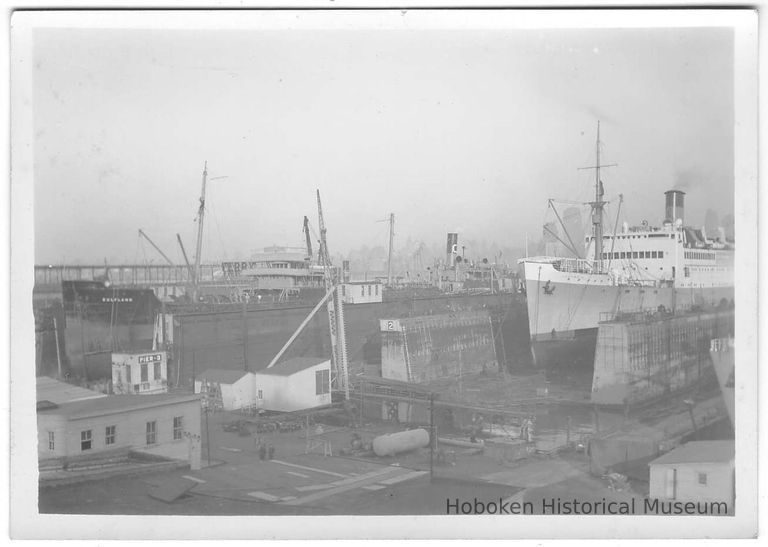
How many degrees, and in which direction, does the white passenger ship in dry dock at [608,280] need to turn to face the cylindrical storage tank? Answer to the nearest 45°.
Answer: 0° — it already faces it

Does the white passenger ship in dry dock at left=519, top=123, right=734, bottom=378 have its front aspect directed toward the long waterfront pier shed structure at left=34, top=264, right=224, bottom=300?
yes

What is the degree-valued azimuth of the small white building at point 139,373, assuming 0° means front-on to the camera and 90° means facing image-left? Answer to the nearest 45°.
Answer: approximately 0°

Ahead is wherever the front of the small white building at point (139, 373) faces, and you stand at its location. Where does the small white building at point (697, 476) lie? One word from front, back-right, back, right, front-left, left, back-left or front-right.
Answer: front-left

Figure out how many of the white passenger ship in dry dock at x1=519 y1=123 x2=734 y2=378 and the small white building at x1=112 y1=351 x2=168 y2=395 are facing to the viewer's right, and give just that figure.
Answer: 0

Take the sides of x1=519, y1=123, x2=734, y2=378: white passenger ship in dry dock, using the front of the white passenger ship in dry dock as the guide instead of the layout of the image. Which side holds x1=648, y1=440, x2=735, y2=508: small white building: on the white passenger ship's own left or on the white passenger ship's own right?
on the white passenger ship's own left

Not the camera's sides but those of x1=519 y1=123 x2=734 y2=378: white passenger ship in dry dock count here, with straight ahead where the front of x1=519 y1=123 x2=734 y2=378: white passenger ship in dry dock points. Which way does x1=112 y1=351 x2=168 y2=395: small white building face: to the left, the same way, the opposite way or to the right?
to the left
